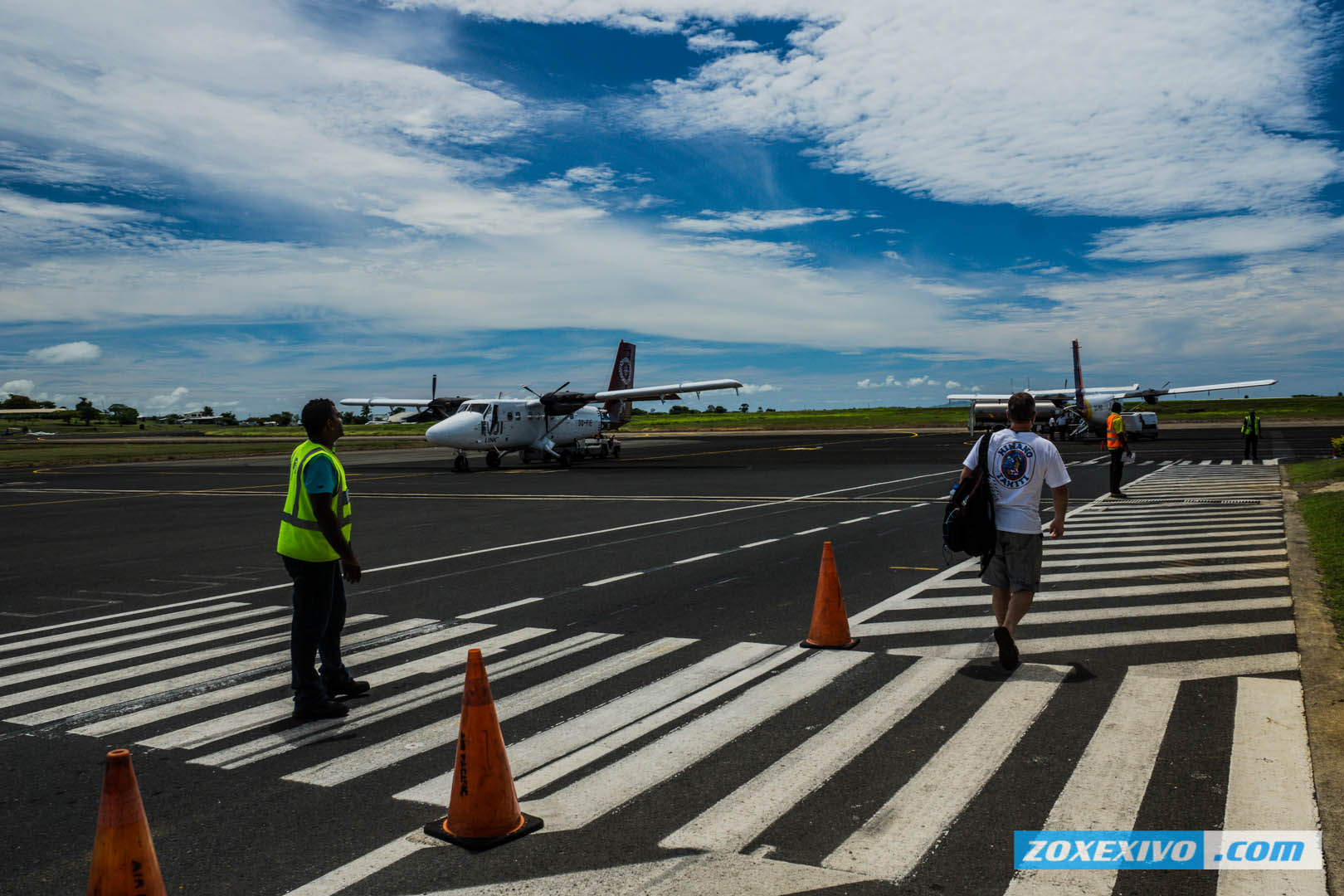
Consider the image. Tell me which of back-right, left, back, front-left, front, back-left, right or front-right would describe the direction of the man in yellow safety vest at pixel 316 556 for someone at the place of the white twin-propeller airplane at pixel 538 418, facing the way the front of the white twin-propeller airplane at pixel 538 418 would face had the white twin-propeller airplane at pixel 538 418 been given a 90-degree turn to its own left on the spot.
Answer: front-right

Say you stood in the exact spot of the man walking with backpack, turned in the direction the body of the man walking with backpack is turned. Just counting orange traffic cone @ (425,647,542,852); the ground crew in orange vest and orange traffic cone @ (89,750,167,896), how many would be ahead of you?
1

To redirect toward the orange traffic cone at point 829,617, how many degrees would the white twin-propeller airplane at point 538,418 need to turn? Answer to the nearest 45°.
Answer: approximately 45° to its left

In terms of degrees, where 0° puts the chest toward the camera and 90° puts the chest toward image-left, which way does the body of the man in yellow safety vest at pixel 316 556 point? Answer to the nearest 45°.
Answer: approximately 270°

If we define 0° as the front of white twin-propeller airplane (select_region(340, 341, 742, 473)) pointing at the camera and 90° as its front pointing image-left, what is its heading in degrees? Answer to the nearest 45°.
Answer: approximately 45°

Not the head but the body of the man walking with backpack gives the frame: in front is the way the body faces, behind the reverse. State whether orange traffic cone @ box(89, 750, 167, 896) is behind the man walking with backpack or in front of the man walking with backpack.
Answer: behind

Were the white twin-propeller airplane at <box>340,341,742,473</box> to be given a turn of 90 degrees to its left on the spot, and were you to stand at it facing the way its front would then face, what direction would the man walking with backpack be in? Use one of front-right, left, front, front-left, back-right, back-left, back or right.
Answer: front-right

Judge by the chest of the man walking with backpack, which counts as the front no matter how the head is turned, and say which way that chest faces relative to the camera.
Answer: away from the camera

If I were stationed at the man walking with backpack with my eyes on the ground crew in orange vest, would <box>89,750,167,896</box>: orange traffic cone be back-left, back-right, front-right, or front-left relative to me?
back-left

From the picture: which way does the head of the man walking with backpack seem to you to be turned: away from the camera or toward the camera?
away from the camera
